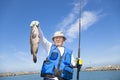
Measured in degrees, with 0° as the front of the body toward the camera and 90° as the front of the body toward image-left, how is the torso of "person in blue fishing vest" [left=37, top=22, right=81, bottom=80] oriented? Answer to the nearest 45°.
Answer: approximately 0°
